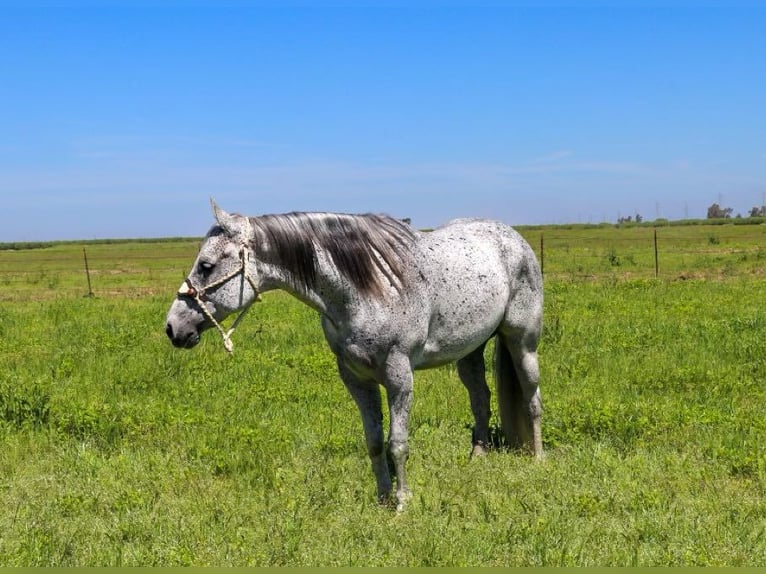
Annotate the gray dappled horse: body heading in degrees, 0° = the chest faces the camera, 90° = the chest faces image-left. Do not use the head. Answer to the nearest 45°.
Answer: approximately 45°

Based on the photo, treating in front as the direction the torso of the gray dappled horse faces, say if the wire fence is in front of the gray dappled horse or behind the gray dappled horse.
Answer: behind
